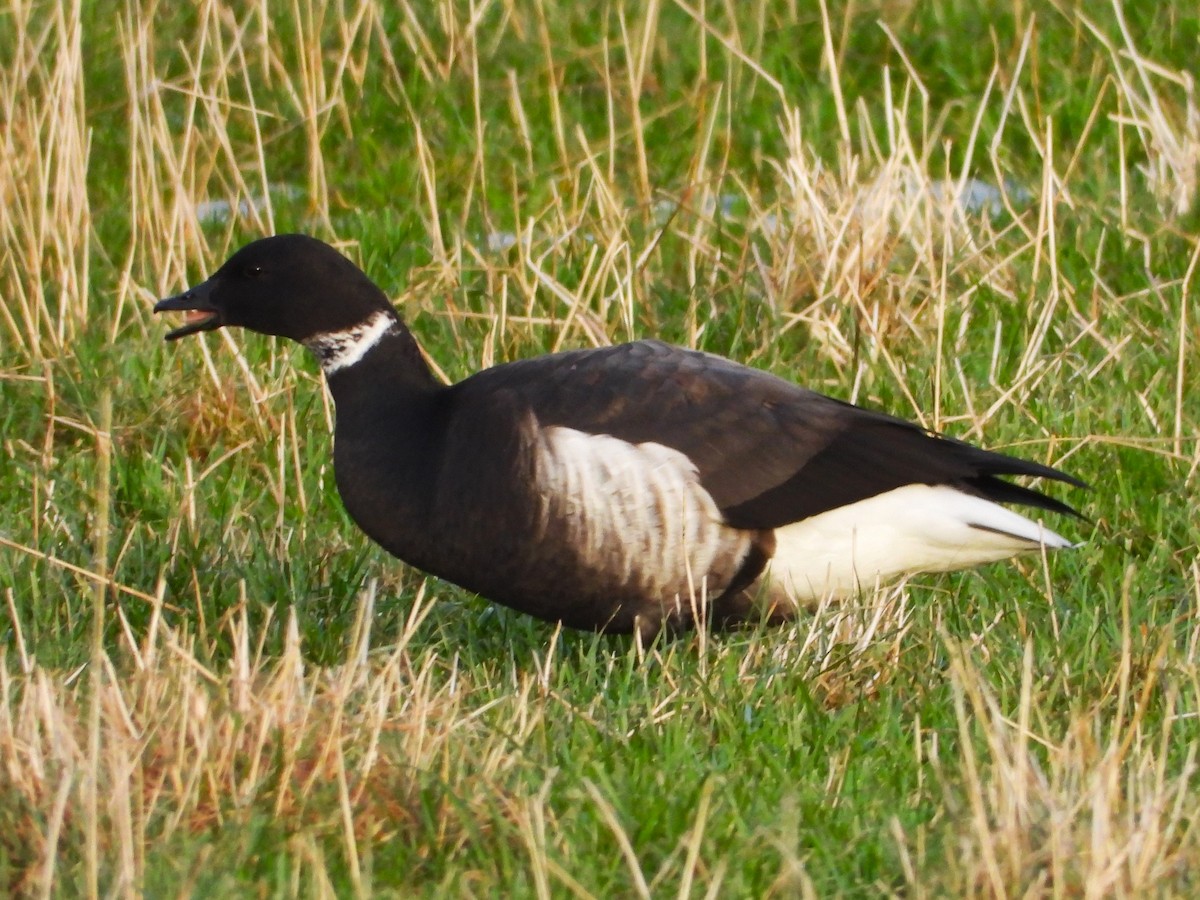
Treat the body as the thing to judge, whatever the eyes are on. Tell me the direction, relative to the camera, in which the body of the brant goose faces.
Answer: to the viewer's left
